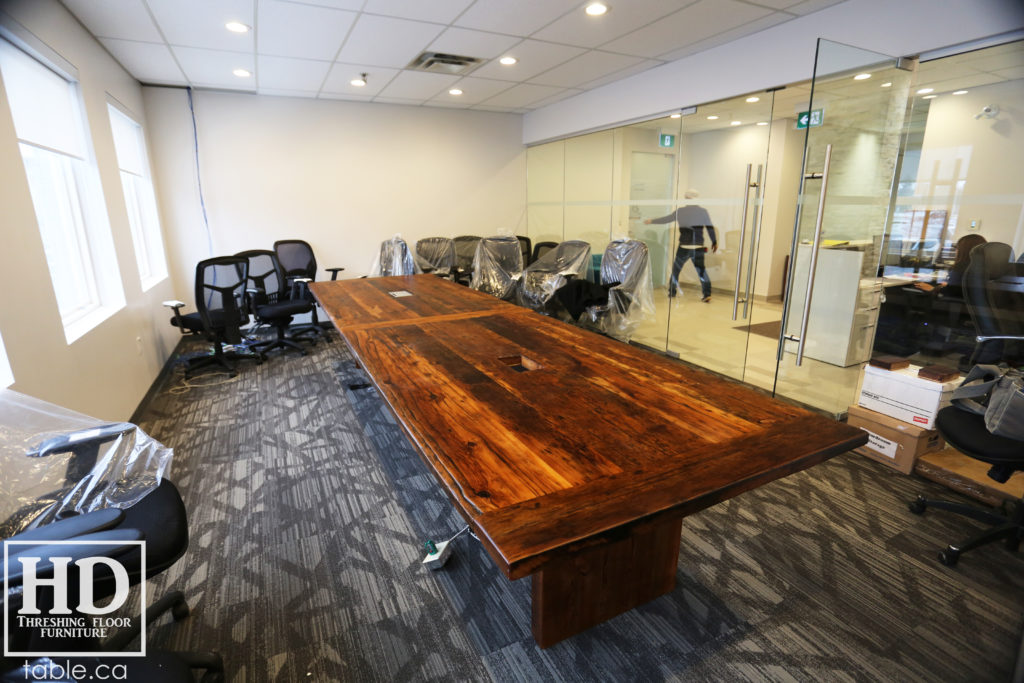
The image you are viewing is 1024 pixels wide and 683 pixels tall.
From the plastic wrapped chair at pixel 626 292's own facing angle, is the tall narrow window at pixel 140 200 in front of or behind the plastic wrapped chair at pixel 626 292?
in front

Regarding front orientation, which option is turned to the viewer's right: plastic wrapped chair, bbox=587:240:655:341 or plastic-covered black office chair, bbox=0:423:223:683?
the plastic-covered black office chair

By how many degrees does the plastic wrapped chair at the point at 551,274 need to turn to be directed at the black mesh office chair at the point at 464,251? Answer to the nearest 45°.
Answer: approximately 90° to its right

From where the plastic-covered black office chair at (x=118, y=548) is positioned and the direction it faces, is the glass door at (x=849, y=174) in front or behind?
in front

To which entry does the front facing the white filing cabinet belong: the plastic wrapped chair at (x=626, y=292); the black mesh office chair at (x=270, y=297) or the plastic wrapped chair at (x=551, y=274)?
the black mesh office chair

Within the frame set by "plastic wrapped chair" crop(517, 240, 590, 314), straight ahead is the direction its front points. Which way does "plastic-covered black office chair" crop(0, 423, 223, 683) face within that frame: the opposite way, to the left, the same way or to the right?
the opposite way

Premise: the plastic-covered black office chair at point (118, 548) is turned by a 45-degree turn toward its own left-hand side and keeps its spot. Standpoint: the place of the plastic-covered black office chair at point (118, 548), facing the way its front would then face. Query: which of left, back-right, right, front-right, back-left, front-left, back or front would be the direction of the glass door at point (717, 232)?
front-right

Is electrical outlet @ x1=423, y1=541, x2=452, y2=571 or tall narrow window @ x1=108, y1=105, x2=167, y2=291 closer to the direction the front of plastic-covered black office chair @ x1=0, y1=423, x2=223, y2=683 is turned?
the electrical outlet

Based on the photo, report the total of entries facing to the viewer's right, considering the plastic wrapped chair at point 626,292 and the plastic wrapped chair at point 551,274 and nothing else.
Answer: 0

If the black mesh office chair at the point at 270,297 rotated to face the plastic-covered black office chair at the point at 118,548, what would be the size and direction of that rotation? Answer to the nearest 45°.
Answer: approximately 45° to its right

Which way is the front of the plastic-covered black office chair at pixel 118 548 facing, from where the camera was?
facing to the right of the viewer

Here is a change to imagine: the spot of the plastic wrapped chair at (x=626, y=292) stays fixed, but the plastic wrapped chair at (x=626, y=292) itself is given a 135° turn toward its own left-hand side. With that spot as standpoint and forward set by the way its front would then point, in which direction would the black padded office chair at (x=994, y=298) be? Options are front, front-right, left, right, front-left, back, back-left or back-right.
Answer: front-right

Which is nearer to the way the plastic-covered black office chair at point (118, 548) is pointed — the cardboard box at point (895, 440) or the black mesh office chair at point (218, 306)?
the cardboard box

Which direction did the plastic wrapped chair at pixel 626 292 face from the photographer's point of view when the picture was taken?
facing the viewer and to the left of the viewer

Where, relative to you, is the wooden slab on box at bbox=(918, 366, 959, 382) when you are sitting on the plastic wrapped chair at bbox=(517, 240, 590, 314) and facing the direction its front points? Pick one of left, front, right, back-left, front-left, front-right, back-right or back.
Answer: left

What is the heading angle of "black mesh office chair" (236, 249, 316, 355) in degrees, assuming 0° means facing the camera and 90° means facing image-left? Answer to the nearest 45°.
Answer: approximately 315°

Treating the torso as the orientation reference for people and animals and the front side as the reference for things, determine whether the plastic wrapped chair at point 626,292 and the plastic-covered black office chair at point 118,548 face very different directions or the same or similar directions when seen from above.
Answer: very different directions

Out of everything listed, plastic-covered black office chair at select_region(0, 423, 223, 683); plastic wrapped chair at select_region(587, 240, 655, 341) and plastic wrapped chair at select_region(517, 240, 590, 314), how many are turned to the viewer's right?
1
